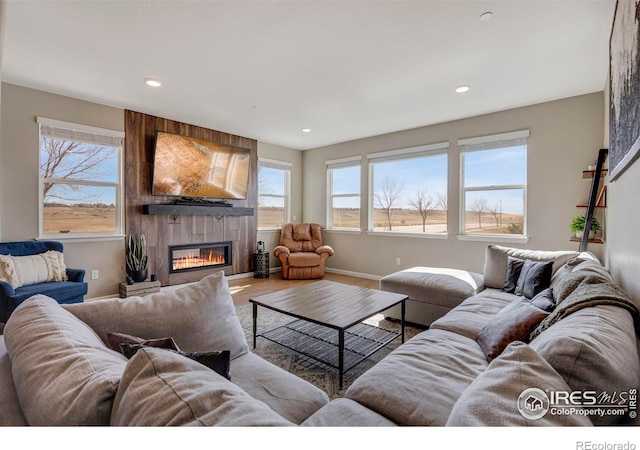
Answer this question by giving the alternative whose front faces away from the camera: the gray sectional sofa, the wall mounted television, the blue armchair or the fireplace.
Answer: the gray sectional sofa

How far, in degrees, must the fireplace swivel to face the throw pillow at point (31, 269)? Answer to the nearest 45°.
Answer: approximately 90° to its right

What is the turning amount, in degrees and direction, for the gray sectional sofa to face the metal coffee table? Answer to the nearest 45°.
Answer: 0° — it already faces it

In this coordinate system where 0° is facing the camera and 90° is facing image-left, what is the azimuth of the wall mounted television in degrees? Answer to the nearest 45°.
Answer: approximately 315°

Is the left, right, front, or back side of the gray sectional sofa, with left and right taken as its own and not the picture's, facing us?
back

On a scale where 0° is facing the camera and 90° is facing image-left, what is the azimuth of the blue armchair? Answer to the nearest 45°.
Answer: approximately 315°
